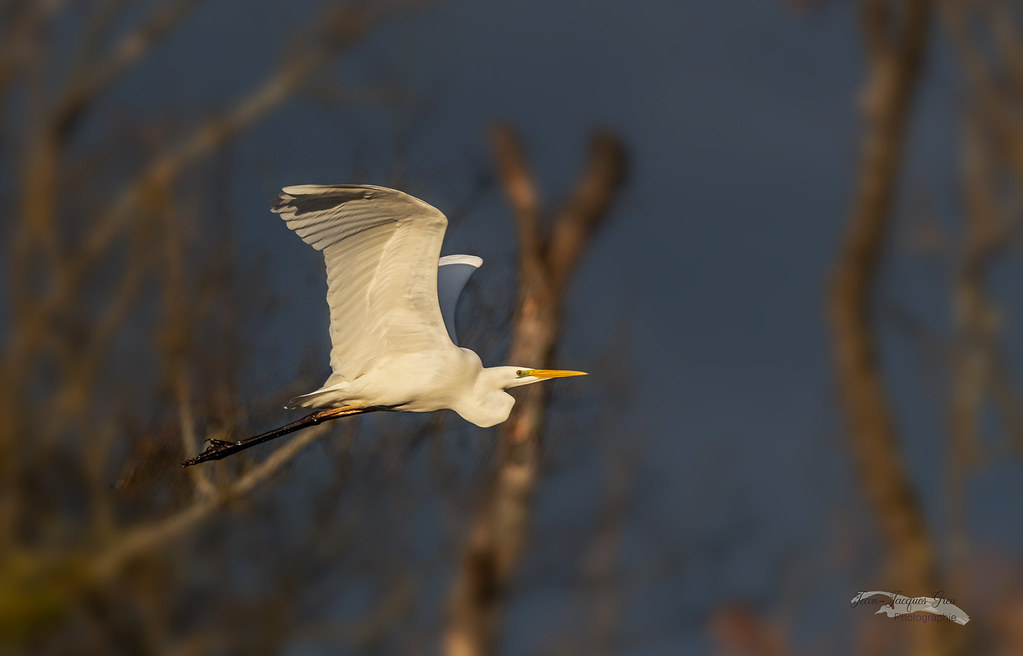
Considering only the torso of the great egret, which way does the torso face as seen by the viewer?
to the viewer's right

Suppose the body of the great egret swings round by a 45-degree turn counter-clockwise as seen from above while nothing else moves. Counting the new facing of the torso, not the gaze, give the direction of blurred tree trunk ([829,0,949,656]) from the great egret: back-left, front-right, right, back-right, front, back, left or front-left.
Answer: front

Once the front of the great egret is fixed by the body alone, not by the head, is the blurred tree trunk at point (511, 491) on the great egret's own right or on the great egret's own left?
on the great egret's own left
